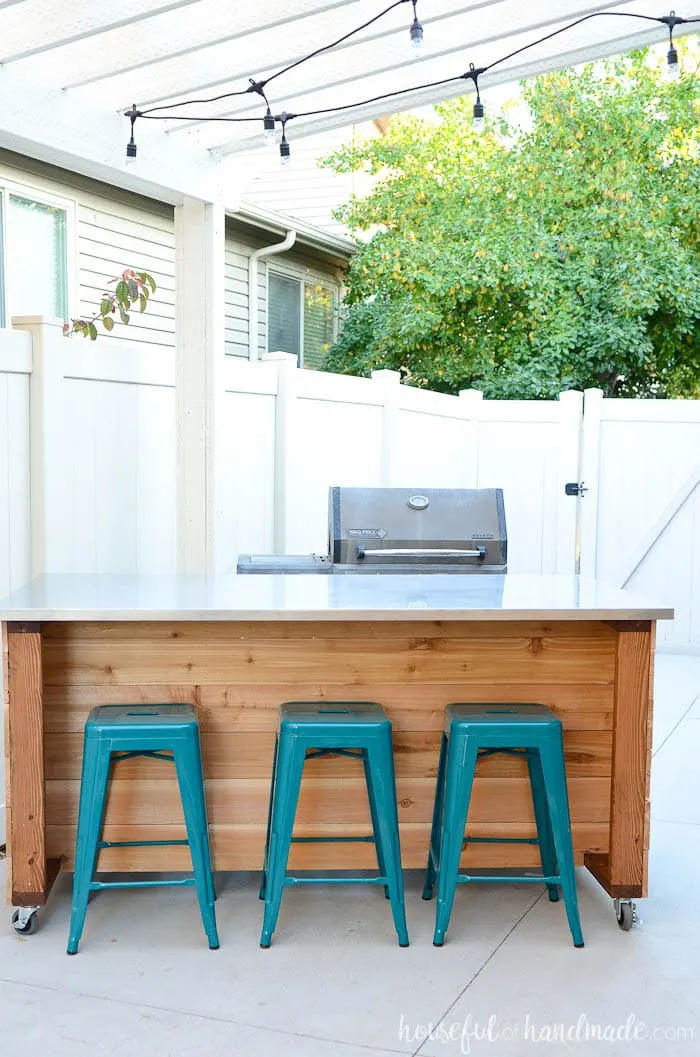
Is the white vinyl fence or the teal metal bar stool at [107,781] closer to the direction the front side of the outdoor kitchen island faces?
the teal metal bar stool

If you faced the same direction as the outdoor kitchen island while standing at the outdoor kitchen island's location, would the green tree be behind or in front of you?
behind

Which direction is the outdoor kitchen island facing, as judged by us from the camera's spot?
facing the viewer

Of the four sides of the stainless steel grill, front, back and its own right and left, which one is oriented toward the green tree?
back

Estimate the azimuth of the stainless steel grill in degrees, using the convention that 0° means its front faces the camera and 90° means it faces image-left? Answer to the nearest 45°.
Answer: approximately 0°
